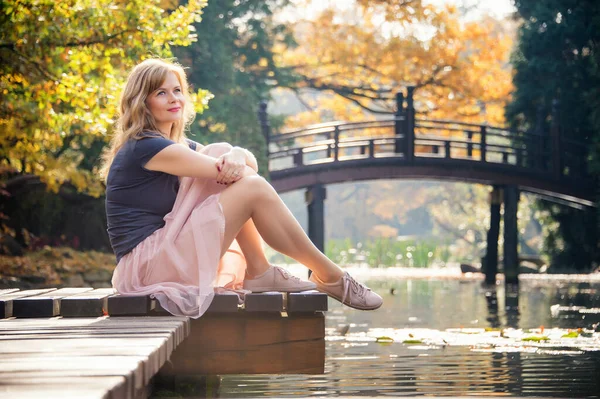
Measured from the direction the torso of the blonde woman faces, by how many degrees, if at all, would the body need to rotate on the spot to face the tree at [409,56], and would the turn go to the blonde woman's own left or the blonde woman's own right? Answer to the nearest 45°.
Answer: approximately 90° to the blonde woman's own left

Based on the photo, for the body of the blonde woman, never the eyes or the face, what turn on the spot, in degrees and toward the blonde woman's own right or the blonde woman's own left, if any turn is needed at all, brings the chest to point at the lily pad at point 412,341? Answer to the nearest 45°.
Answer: approximately 45° to the blonde woman's own left

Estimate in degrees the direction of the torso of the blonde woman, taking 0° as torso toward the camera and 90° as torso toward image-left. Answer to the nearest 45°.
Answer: approximately 270°

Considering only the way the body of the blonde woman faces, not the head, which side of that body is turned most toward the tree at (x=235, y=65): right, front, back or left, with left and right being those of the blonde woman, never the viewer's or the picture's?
left

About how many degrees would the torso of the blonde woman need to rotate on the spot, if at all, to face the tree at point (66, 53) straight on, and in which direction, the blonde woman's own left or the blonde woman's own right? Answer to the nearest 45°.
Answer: approximately 90° to the blonde woman's own left

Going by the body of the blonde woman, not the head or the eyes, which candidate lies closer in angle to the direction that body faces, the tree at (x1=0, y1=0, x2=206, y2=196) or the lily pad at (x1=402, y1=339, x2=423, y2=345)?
the lily pad

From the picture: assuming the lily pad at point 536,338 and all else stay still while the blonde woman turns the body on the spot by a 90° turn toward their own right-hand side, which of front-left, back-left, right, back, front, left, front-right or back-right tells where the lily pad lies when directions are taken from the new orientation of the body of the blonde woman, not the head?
back-left

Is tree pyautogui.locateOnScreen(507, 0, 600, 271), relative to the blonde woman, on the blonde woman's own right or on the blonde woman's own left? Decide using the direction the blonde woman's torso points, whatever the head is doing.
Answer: on the blonde woman's own left
